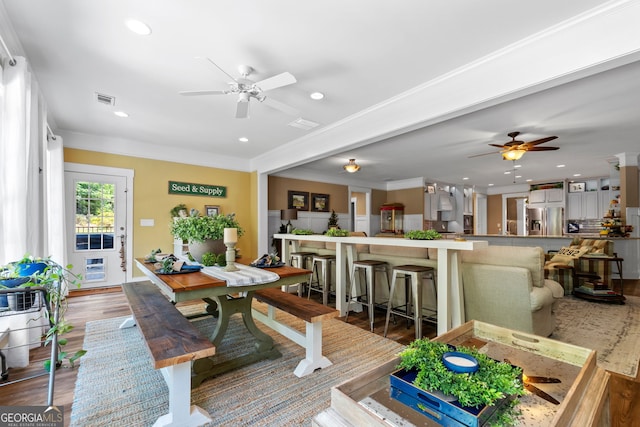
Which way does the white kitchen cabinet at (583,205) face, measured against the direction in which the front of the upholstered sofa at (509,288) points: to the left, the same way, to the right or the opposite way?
the opposite way

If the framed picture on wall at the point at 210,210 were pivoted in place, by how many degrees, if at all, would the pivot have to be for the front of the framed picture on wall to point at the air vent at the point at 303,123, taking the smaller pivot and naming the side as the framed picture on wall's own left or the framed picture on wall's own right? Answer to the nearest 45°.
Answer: approximately 45° to the framed picture on wall's own left

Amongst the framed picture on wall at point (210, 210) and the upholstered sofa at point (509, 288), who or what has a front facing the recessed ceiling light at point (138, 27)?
the framed picture on wall

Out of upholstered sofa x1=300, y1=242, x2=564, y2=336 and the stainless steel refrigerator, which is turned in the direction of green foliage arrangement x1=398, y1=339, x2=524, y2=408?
the stainless steel refrigerator

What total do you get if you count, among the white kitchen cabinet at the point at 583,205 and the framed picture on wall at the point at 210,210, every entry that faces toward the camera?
2

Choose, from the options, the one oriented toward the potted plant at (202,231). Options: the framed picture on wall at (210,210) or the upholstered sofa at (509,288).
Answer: the framed picture on wall

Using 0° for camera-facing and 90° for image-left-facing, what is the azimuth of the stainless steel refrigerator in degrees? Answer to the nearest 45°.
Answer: approximately 0°

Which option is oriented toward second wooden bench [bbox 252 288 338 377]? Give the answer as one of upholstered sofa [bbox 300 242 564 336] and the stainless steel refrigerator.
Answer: the stainless steel refrigerator

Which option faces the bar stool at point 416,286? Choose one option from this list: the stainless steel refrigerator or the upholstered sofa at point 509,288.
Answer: the stainless steel refrigerator

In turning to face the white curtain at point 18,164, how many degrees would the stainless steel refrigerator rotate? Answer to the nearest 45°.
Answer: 0° — it already faces it

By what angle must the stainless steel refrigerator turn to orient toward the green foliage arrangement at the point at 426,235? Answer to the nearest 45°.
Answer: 0° — it already faces it
